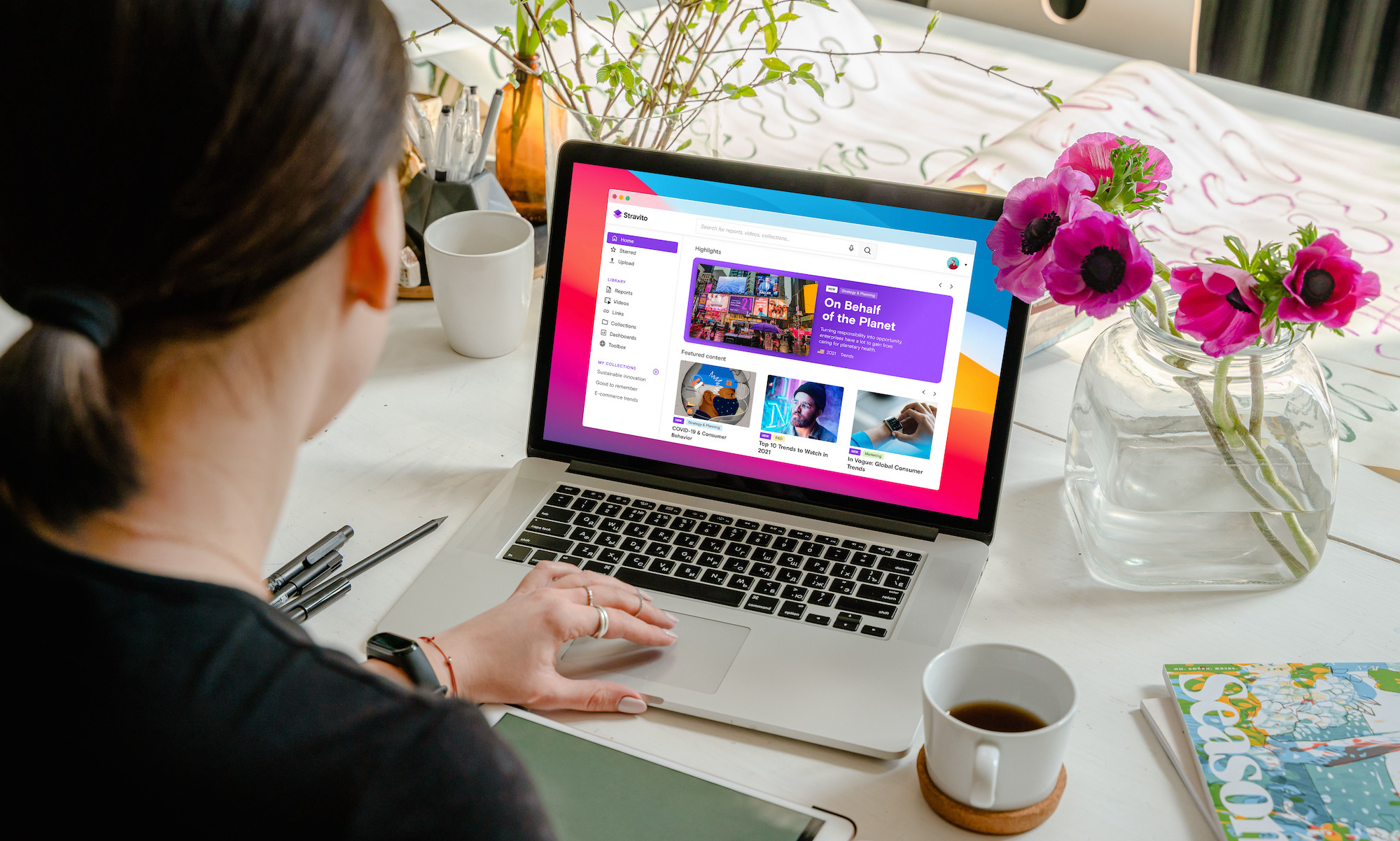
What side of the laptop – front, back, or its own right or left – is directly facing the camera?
front

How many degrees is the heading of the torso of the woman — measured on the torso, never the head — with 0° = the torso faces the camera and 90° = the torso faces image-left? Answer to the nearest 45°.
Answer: approximately 225°

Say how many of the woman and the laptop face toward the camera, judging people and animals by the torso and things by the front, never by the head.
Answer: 1

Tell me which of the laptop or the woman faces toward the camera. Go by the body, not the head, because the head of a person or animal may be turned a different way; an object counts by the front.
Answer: the laptop

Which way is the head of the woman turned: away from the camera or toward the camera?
away from the camera
